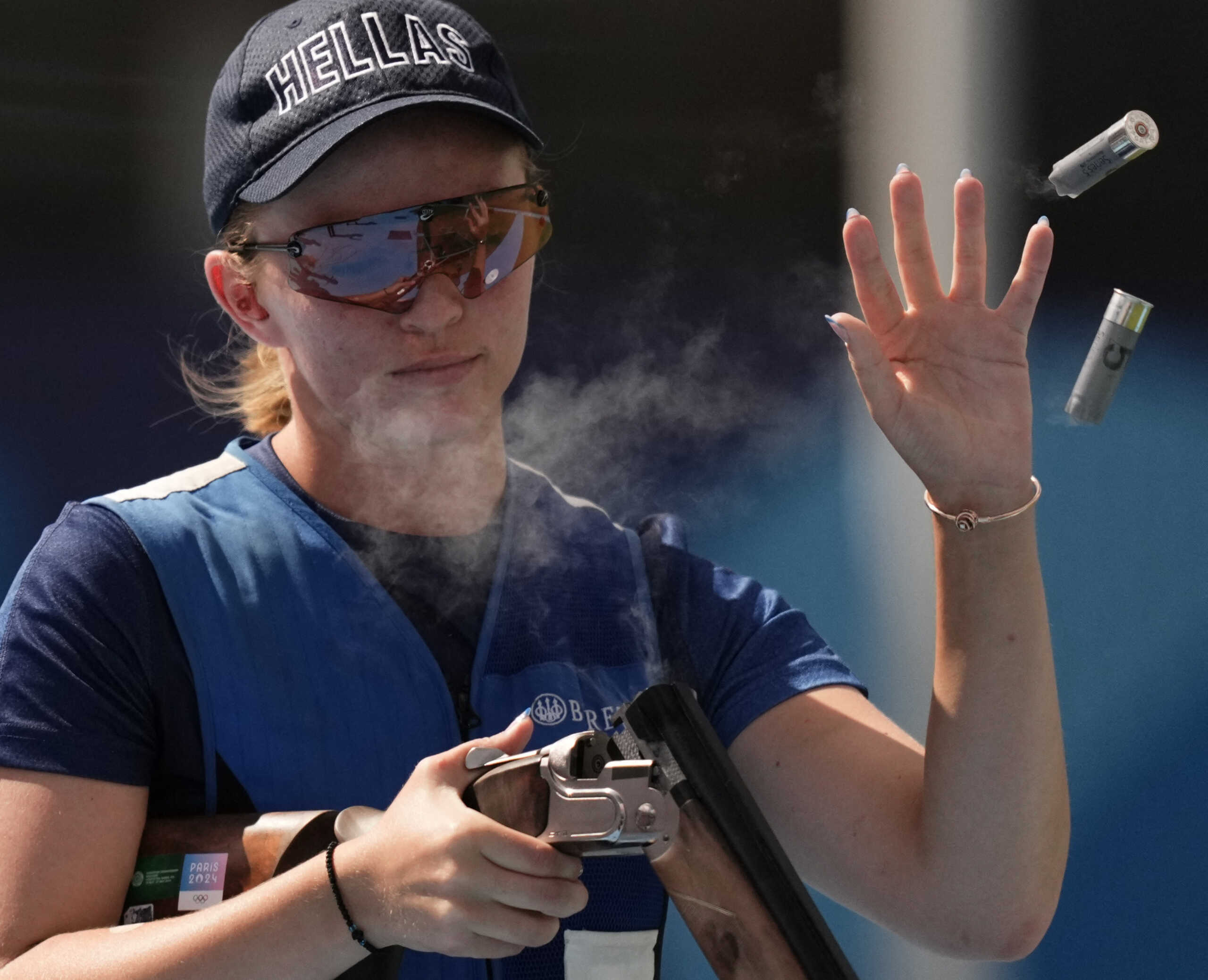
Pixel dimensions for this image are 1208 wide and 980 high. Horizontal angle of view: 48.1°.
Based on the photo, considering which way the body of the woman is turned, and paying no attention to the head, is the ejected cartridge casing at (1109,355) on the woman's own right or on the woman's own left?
on the woman's own left

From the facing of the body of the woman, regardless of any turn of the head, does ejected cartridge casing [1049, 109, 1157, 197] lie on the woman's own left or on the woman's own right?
on the woman's own left

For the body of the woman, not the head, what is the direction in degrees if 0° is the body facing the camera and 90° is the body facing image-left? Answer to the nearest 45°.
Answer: approximately 315°
